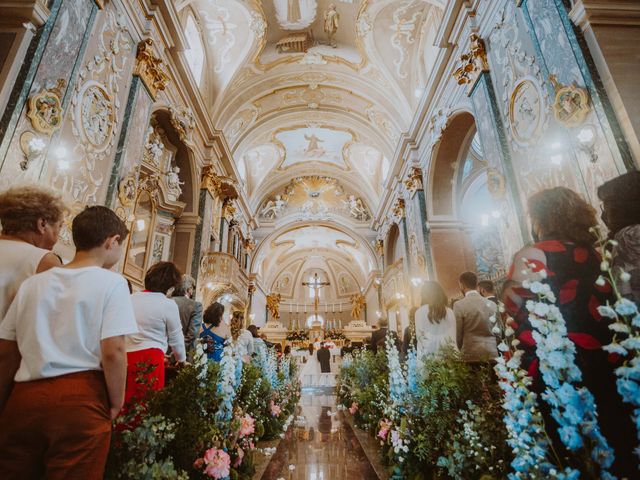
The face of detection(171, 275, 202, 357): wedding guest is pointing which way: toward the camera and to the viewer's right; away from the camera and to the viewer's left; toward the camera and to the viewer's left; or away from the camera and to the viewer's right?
away from the camera and to the viewer's right

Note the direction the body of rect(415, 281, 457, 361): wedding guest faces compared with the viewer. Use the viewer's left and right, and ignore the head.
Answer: facing away from the viewer

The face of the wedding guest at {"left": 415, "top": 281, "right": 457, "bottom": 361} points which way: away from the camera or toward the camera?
away from the camera

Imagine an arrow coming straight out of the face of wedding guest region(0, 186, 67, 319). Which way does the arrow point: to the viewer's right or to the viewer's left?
to the viewer's right

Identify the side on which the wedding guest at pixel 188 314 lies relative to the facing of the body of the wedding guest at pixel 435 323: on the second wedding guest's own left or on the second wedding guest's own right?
on the second wedding guest's own left

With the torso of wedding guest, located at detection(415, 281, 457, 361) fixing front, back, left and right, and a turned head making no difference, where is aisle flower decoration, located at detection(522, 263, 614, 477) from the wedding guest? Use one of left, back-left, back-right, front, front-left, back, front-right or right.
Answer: back

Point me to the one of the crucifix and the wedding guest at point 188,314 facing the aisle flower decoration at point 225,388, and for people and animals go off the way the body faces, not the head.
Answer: the crucifix

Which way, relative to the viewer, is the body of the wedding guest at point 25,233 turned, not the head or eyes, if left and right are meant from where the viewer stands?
facing away from the viewer and to the right of the viewer

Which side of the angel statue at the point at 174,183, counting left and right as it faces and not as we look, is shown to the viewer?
right

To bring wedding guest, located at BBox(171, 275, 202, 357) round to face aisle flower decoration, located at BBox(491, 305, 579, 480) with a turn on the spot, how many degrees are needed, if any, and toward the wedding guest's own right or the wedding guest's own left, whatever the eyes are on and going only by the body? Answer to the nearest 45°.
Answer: approximately 135° to the wedding guest's own right

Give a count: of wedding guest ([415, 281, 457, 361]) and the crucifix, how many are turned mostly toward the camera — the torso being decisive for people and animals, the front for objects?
1

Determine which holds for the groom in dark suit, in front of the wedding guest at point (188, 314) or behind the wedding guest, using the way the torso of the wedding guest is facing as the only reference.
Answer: in front

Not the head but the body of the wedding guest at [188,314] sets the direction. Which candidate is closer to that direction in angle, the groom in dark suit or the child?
the groom in dark suit

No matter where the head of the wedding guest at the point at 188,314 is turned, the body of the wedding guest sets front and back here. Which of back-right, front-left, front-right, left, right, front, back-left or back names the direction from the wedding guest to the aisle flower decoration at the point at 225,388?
back-right
